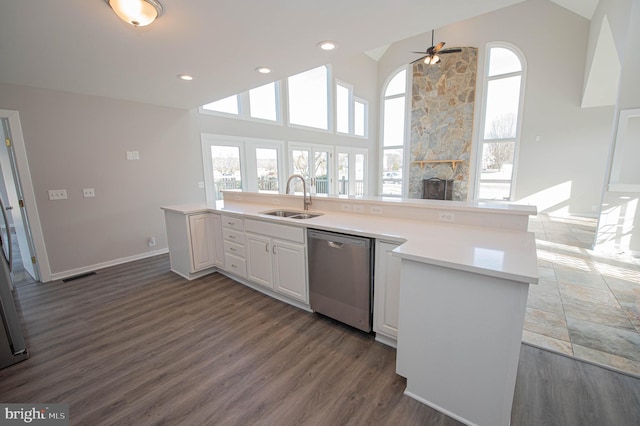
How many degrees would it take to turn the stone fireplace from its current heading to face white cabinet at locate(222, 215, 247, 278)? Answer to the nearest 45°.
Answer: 0° — it already faces it

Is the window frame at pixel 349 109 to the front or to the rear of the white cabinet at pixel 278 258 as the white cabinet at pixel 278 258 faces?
to the rear

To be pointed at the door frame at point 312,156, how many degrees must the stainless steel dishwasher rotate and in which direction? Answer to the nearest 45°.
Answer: approximately 135° to its right

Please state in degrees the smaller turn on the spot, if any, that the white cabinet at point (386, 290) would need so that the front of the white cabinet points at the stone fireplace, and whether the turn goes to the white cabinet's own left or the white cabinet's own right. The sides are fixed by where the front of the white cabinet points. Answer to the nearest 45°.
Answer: approximately 135° to the white cabinet's own right

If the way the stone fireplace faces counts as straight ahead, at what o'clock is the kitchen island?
The kitchen island is roughly at 12 o'clock from the stone fireplace.

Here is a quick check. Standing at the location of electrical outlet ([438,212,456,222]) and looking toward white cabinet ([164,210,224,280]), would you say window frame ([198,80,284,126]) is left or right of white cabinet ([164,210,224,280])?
right

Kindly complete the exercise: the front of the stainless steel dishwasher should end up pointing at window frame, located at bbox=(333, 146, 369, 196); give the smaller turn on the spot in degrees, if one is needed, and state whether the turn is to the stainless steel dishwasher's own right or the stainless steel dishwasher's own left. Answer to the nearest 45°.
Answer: approximately 135° to the stainless steel dishwasher's own right

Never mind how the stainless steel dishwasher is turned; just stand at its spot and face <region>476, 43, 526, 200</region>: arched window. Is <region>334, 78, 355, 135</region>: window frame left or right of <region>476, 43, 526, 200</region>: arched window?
left

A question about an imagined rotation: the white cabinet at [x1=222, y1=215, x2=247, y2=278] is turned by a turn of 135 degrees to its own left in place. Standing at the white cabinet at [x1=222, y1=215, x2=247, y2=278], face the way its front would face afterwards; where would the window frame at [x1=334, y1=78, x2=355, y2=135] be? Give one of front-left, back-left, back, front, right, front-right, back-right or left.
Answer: front-left

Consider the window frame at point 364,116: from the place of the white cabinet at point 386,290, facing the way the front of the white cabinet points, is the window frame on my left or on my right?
on my right

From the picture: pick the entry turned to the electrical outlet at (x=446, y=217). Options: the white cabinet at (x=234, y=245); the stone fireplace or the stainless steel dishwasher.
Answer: the stone fireplace

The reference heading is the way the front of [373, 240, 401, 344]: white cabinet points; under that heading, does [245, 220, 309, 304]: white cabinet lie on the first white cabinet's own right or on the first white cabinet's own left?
on the first white cabinet's own right

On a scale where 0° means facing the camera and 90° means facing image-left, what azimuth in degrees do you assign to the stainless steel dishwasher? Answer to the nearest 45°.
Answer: approximately 45°
